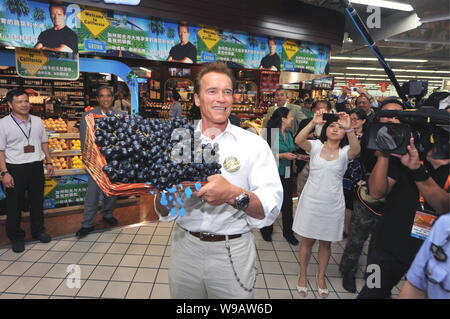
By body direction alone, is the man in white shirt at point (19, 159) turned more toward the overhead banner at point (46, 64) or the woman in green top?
the woman in green top

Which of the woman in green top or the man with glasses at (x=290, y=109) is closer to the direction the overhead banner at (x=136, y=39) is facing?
the woman in green top

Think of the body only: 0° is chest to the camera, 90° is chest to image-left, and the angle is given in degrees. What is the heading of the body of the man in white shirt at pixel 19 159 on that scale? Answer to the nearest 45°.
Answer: approximately 315°

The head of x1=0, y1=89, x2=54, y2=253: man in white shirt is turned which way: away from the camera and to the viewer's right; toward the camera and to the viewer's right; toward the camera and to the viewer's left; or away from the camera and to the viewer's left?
toward the camera and to the viewer's right

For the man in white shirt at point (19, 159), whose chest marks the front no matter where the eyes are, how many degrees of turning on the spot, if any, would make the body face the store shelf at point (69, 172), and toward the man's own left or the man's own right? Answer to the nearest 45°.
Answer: approximately 90° to the man's own left

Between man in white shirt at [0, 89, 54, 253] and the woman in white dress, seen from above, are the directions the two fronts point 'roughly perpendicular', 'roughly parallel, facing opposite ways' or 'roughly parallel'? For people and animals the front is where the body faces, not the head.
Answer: roughly perpendicular

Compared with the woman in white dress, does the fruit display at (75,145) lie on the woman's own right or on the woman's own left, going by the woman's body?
on the woman's own right
